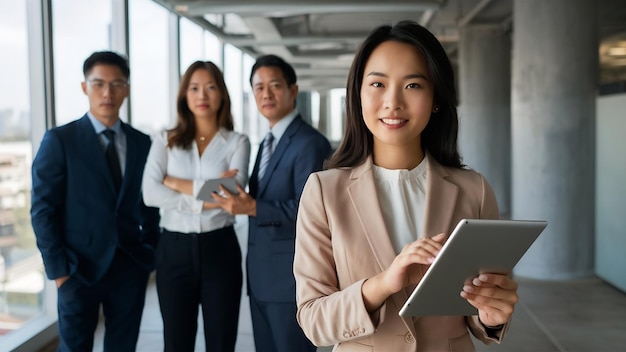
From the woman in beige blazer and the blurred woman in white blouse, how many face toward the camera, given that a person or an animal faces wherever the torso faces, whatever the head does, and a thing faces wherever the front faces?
2

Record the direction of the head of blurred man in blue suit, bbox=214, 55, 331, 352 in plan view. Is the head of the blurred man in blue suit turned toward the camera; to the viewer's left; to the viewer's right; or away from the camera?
toward the camera

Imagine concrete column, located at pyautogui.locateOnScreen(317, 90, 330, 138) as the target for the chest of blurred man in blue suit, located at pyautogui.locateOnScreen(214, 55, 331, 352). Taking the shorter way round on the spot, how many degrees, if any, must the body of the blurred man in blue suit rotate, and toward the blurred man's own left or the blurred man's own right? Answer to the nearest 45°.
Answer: approximately 135° to the blurred man's own right

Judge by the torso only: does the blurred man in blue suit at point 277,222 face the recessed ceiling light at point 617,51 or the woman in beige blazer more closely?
the woman in beige blazer

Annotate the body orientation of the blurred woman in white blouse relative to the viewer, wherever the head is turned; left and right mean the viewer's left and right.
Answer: facing the viewer

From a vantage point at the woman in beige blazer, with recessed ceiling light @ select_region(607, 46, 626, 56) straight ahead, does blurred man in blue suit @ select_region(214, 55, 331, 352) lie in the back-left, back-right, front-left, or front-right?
front-left

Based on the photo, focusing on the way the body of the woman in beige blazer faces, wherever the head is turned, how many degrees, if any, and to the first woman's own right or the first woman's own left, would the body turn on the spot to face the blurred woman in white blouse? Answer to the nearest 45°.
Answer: approximately 135° to the first woman's own right

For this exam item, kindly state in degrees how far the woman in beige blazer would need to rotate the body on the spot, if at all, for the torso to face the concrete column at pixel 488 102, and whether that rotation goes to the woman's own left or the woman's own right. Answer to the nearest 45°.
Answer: approximately 180°

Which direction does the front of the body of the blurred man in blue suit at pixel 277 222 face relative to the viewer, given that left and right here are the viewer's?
facing the viewer and to the left of the viewer

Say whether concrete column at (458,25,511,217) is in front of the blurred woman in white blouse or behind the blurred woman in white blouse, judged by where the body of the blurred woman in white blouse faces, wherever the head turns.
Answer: behind

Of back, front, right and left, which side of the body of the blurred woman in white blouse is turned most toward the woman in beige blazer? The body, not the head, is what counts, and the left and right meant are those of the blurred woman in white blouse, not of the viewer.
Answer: front

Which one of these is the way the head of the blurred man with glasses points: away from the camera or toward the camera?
toward the camera

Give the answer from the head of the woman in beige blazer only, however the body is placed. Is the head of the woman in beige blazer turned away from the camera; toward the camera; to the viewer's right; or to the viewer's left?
toward the camera

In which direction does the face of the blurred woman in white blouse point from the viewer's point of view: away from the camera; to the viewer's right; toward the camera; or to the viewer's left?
toward the camera
